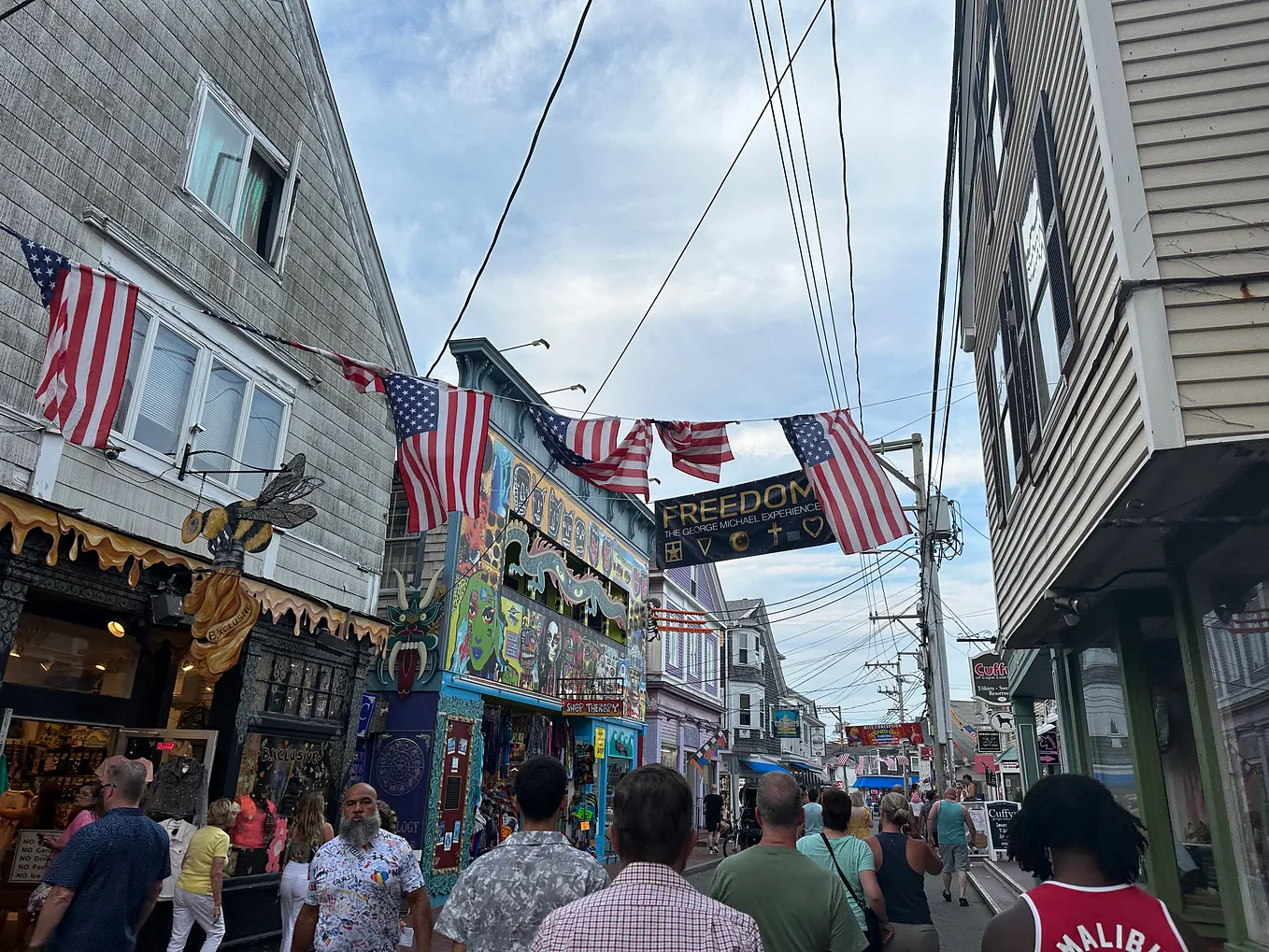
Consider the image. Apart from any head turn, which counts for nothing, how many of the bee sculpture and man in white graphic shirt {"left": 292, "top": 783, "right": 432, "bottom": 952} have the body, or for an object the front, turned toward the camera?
1

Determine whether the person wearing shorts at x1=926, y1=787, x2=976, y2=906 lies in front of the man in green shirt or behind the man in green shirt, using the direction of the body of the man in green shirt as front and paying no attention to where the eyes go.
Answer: in front

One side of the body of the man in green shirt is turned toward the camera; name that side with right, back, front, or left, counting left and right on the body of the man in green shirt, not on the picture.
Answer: back

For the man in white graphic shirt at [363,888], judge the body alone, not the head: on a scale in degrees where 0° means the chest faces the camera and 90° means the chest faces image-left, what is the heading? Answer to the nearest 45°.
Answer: approximately 0°

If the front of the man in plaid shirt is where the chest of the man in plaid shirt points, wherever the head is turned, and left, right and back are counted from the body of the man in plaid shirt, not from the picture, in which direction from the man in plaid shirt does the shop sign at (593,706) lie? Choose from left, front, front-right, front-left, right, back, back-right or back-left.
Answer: front

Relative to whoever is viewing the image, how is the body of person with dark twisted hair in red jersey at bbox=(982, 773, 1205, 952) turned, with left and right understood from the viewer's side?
facing away from the viewer

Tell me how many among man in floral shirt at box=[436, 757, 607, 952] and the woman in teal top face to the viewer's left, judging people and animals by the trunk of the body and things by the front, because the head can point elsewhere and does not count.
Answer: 0

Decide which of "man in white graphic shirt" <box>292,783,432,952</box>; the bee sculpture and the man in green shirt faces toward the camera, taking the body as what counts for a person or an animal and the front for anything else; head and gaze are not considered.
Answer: the man in white graphic shirt

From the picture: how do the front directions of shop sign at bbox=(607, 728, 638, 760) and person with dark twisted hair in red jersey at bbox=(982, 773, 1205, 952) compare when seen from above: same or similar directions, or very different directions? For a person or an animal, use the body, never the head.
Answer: very different directions

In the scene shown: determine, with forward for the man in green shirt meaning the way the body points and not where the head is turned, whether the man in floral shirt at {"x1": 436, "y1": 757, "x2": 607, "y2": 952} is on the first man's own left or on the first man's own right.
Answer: on the first man's own left

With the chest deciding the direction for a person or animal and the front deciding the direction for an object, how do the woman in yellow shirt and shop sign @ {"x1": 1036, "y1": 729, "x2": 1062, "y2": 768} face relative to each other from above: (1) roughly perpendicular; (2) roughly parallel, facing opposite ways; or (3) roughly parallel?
roughly parallel, facing opposite ways

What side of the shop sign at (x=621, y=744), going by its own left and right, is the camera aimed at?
front

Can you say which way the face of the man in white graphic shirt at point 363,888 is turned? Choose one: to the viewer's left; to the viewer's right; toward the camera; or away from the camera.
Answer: toward the camera

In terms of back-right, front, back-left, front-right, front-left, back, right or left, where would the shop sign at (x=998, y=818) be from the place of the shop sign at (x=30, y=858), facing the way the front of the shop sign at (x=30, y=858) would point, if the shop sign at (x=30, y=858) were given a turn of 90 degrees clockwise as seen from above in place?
back

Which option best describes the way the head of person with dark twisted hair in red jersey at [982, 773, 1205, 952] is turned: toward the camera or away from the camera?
away from the camera

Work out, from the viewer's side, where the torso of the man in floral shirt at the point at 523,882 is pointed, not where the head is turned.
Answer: away from the camera

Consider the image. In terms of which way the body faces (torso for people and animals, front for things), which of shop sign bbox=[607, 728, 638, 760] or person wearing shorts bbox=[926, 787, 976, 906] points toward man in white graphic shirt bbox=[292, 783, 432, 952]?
the shop sign

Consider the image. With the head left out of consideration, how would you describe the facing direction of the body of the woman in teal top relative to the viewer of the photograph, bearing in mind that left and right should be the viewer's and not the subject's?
facing away from the viewer

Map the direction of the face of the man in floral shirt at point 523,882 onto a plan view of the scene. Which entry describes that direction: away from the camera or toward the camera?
away from the camera

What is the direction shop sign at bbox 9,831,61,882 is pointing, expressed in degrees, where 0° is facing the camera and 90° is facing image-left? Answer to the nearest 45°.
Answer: approximately 0°
